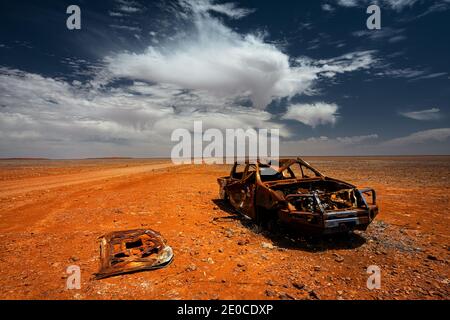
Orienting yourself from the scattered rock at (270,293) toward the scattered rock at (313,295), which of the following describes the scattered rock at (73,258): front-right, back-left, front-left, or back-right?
back-left

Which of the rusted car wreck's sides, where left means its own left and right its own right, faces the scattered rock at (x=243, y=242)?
right

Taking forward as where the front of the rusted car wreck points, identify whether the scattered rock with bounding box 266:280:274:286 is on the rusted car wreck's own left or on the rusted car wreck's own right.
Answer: on the rusted car wreck's own right

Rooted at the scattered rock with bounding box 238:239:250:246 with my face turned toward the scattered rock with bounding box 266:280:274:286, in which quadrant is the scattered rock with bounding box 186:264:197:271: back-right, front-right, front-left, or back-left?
front-right

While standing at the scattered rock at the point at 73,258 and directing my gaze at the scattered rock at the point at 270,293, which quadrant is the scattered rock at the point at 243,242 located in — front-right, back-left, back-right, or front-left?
front-left

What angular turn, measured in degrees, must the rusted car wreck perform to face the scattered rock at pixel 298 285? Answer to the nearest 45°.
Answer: approximately 45° to its right

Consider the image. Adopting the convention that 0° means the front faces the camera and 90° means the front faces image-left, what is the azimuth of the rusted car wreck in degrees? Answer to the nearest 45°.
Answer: approximately 315°

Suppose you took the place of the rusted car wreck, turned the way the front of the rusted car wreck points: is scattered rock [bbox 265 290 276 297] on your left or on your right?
on your right

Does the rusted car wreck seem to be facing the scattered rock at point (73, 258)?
no

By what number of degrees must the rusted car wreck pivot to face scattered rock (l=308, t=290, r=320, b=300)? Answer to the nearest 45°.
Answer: approximately 45° to its right

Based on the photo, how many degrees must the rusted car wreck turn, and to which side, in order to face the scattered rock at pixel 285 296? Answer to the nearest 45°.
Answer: approximately 45° to its right

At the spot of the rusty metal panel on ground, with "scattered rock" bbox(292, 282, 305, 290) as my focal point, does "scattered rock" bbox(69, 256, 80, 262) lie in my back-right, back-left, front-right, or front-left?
back-right

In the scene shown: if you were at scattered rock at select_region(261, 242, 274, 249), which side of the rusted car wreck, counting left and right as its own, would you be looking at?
right

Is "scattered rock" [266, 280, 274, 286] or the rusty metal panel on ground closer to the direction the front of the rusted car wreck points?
the scattered rock

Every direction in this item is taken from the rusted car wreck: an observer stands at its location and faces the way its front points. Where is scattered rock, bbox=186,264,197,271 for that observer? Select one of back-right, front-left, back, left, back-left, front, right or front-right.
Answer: right
